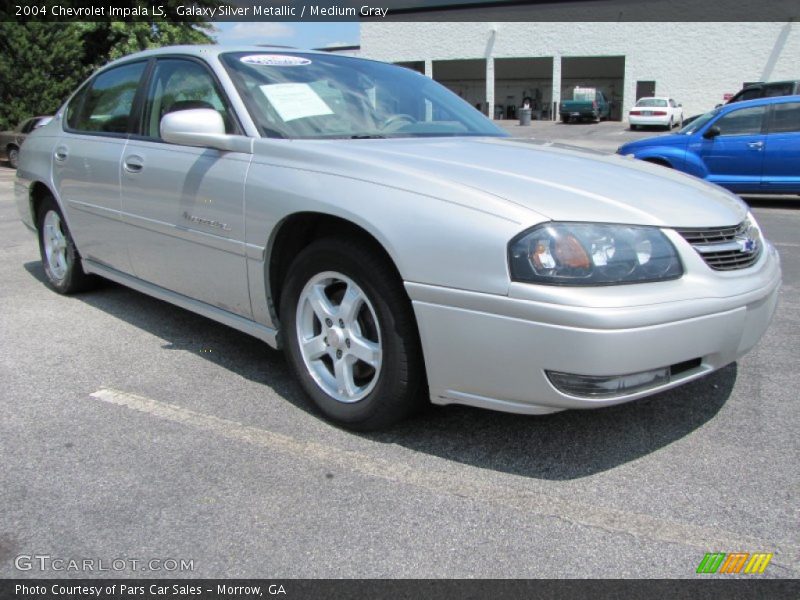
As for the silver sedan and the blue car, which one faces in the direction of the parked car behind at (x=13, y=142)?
the blue car

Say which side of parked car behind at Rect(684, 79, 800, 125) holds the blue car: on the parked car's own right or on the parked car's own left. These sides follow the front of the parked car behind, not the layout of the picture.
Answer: on the parked car's own left

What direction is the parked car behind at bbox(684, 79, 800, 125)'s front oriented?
to the viewer's left

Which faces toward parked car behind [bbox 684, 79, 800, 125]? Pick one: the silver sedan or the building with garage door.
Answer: the building with garage door

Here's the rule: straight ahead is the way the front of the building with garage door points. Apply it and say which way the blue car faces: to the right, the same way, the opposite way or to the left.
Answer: to the right

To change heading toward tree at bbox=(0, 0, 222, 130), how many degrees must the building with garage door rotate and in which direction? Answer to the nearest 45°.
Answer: approximately 45° to its right

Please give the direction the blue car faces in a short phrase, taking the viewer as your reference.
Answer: facing to the left of the viewer

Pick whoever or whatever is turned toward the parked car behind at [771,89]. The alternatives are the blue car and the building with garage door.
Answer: the building with garage door

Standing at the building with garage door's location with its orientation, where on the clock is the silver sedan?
The silver sedan is roughly at 12 o'clock from the building with garage door.

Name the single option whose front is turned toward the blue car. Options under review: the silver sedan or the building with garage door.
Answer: the building with garage door

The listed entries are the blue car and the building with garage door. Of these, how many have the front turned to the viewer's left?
1

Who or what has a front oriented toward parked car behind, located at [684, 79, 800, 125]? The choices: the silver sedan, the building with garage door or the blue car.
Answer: the building with garage door
